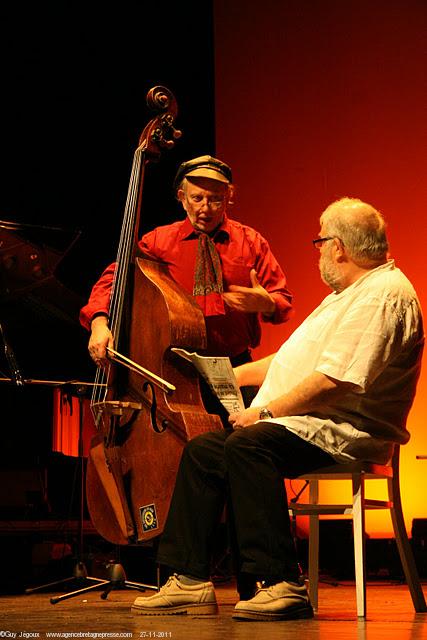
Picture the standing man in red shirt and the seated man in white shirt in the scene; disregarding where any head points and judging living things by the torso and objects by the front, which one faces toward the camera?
the standing man in red shirt

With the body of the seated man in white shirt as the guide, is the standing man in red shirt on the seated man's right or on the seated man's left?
on the seated man's right

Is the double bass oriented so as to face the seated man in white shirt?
no

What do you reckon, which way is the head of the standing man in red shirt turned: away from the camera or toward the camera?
toward the camera

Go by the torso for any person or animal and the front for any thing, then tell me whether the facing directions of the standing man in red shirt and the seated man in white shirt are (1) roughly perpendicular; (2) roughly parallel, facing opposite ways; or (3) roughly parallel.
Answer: roughly perpendicular

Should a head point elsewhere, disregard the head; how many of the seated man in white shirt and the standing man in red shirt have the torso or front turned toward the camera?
1

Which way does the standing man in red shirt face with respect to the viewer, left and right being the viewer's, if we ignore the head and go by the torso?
facing the viewer

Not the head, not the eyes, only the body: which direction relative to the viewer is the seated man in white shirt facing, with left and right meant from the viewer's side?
facing to the left of the viewer
